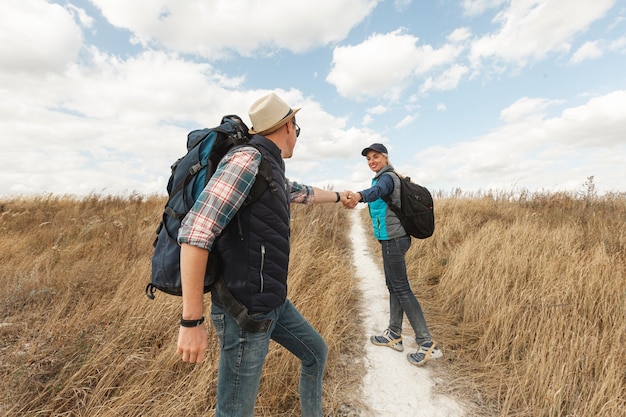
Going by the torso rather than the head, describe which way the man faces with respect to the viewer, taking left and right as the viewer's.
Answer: facing to the right of the viewer

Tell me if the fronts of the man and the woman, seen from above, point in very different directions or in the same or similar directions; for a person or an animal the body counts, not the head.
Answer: very different directions

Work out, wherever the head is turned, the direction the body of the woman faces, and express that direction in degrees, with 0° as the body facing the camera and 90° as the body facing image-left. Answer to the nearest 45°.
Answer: approximately 90°

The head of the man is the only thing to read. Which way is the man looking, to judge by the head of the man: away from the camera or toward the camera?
away from the camera

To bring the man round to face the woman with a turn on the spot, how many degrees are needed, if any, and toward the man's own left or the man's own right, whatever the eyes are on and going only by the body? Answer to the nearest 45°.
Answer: approximately 45° to the man's own left
